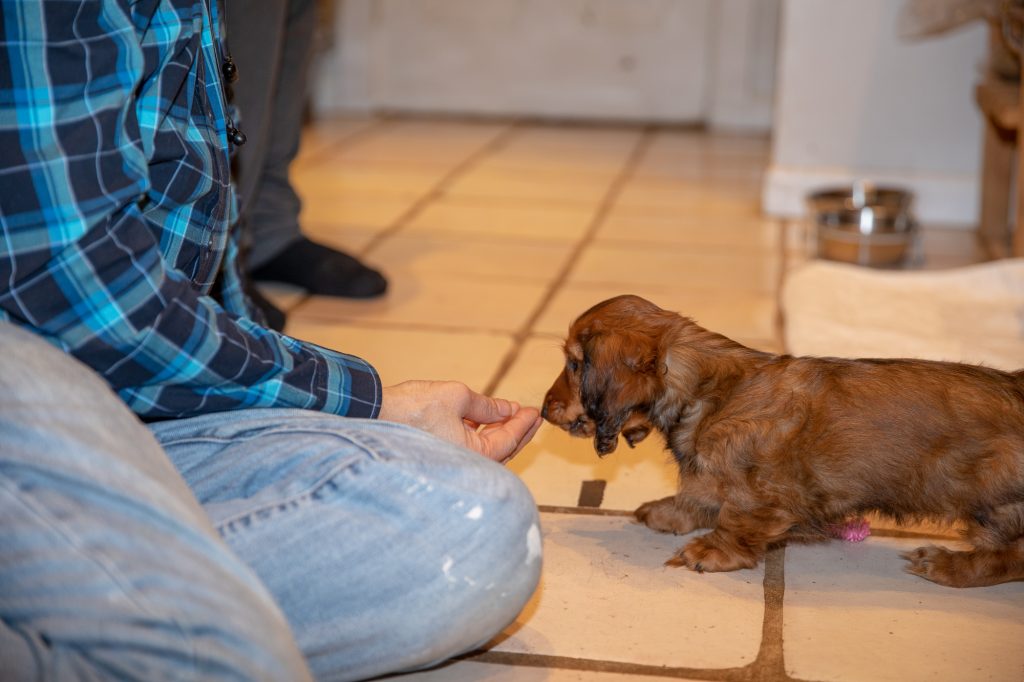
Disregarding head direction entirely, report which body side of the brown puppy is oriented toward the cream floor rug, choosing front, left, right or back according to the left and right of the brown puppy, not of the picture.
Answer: right

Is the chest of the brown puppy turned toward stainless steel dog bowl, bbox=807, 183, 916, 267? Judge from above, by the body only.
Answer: no

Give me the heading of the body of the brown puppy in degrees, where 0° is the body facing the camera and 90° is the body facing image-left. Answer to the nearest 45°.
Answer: approximately 90°
